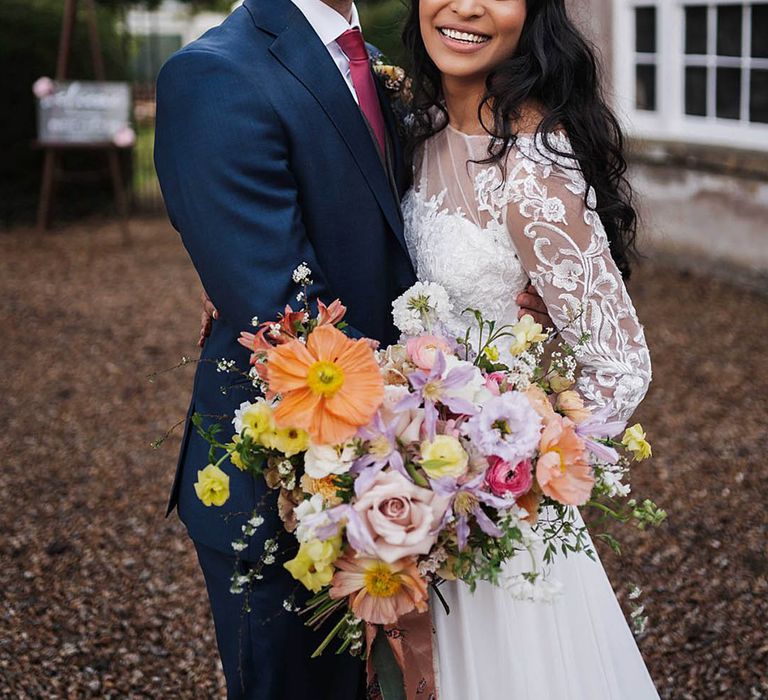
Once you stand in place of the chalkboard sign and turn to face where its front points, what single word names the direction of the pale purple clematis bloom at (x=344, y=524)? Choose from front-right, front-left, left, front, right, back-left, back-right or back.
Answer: front

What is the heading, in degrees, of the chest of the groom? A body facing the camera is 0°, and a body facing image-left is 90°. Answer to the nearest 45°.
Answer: approximately 315°

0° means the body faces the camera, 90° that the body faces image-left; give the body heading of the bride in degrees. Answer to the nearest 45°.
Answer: approximately 45°

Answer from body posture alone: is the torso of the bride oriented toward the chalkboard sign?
no

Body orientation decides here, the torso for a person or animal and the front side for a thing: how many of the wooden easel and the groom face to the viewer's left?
0

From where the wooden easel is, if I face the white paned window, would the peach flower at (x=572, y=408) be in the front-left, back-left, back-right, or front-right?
front-right

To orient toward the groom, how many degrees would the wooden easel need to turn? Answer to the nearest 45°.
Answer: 0° — it already faces them

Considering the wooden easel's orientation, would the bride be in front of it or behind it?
in front

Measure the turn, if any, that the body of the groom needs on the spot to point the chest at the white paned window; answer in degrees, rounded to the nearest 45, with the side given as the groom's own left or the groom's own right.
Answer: approximately 90° to the groom's own left

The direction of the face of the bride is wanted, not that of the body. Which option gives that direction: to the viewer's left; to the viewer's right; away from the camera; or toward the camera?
toward the camera

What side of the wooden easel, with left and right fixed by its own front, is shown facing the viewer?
front

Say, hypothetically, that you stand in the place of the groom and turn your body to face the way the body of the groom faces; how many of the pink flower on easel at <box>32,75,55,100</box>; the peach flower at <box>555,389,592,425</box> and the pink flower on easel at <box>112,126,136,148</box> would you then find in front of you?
1

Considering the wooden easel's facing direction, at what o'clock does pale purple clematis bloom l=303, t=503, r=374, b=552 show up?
The pale purple clematis bloom is roughly at 12 o'clock from the wooden easel.

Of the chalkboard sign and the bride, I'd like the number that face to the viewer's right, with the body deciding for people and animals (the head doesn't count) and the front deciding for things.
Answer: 0

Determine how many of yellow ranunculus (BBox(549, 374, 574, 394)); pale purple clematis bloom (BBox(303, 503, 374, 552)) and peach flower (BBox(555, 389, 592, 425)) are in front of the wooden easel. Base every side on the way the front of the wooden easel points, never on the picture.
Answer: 3

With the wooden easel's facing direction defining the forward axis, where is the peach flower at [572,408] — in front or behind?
in front

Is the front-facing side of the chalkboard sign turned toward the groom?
yes

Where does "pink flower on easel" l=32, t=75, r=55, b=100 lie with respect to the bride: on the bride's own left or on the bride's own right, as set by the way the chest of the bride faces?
on the bride's own right

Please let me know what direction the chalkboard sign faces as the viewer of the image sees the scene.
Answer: facing the viewer
